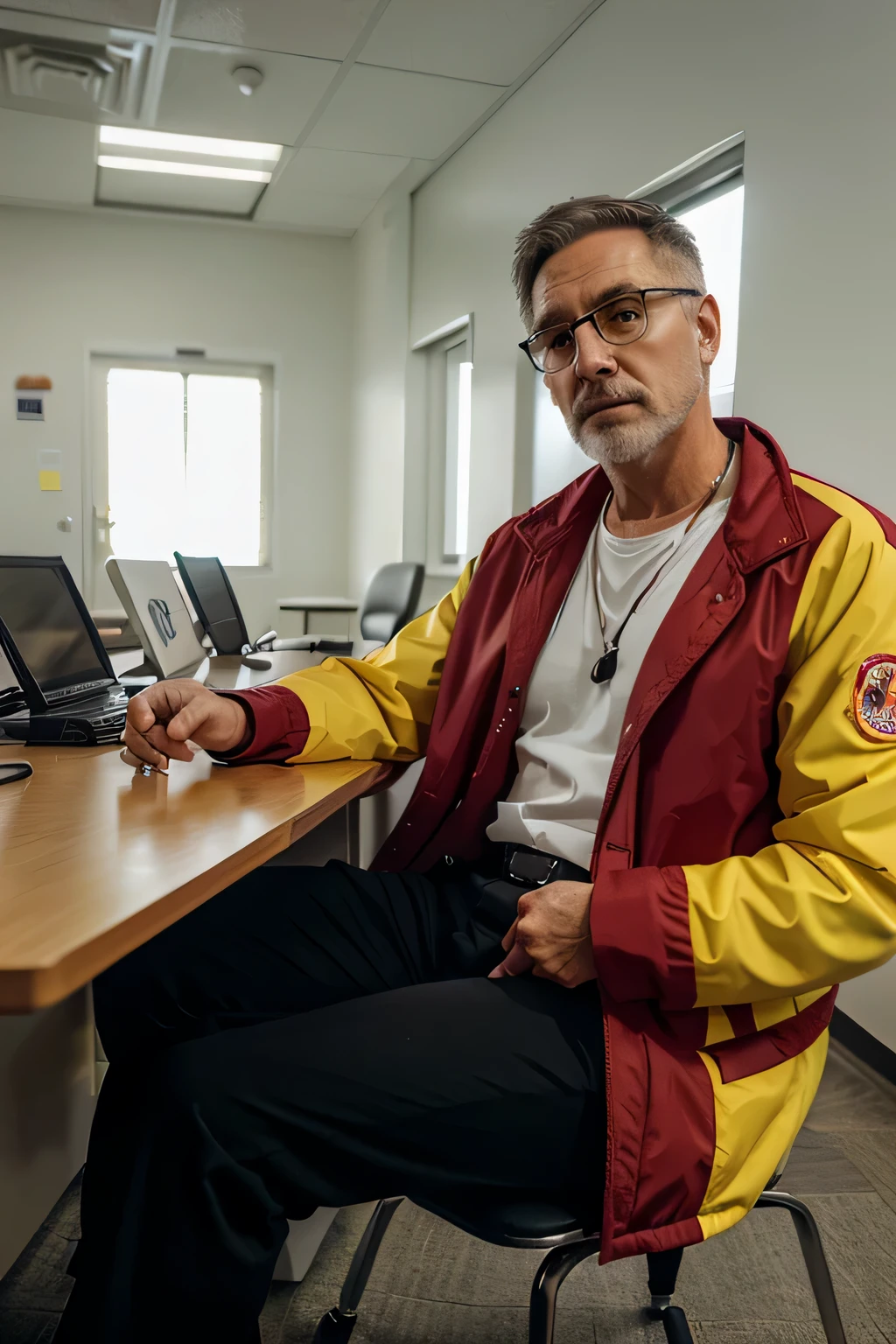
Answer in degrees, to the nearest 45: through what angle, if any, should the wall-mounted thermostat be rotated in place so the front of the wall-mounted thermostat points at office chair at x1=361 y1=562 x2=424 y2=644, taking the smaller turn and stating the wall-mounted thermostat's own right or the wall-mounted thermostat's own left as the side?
approximately 45° to the wall-mounted thermostat's own left

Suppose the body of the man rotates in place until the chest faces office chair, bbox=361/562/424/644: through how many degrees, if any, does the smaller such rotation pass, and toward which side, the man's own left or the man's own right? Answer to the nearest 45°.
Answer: approximately 135° to the man's own right

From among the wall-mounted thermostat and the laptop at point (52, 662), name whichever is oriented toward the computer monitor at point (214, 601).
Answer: the wall-mounted thermostat

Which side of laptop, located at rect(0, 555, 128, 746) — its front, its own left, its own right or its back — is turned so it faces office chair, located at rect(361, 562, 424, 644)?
left

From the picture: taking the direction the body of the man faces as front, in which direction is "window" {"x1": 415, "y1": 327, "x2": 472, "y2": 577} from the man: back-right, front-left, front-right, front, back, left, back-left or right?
back-right

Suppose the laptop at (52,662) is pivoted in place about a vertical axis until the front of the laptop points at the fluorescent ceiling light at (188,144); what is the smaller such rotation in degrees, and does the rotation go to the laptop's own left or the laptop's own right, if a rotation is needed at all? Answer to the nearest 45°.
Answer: approximately 135° to the laptop's own left

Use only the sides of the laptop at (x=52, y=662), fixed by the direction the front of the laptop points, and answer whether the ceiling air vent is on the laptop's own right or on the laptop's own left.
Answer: on the laptop's own left

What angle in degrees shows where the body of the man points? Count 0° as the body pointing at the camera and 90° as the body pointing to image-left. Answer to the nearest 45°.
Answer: approximately 45°

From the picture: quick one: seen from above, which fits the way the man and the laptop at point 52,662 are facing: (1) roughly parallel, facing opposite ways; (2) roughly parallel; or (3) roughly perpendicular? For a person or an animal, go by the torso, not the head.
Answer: roughly perpendicular

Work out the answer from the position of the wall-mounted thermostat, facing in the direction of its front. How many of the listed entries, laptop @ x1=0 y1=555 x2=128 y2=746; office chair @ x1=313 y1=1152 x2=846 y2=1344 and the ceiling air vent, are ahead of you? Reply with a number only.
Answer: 3

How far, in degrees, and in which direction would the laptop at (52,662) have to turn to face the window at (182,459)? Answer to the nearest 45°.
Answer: approximately 135° to its left

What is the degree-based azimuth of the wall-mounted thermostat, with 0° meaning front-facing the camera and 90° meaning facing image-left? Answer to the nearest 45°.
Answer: approximately 0°

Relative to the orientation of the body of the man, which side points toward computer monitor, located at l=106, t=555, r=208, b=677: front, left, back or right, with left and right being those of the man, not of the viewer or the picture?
right

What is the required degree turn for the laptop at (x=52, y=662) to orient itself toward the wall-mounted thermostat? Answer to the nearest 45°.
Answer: approximately 135° to its left

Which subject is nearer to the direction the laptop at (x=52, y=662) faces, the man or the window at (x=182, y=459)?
the man

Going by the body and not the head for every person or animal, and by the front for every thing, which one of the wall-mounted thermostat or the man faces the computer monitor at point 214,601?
the wall-mounted thermostat

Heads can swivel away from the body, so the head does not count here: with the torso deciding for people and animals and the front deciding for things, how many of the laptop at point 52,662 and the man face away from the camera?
0

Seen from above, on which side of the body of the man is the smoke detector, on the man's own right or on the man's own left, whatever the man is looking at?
on the man's own right
